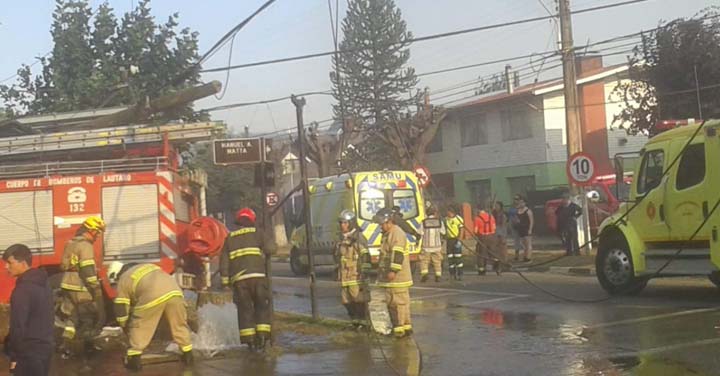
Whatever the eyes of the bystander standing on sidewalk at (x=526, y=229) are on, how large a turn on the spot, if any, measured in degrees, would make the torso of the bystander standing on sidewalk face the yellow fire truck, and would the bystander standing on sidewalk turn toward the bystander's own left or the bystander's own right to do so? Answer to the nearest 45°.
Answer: approximately 45° to the bystander's own left

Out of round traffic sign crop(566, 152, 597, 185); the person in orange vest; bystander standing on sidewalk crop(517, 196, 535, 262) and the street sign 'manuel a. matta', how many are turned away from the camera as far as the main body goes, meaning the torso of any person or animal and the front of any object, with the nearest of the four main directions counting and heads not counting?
1

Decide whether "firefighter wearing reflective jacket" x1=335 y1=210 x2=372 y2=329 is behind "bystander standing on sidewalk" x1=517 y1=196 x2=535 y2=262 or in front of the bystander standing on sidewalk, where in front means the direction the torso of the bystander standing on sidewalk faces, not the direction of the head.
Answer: in front

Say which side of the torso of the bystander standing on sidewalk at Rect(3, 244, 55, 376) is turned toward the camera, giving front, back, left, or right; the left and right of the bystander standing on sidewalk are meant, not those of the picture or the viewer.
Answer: left

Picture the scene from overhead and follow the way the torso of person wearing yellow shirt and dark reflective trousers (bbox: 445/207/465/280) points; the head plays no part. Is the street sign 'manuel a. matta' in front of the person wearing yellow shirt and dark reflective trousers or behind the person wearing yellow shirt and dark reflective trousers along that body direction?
in front

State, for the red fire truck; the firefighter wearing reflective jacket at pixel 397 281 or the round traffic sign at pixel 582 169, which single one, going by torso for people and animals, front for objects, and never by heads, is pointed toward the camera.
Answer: the round traffic sign

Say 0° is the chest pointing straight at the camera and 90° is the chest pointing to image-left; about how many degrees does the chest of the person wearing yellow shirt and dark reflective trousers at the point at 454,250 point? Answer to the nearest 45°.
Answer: approximately 45°

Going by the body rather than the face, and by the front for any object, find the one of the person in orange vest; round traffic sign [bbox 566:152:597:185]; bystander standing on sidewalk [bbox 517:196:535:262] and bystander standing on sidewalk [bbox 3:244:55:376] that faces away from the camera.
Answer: the person in orange vest

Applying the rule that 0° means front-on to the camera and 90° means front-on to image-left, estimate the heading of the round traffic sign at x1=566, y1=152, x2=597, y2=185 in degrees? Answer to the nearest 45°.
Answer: approximately 0°

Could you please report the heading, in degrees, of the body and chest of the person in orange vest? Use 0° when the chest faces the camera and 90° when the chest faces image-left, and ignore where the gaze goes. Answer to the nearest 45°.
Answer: approximately 180°

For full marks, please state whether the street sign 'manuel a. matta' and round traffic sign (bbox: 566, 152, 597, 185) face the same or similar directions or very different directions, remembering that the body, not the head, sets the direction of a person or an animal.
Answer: same or similar directions

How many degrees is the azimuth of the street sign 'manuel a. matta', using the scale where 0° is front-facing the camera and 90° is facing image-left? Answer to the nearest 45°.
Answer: approximately 0°

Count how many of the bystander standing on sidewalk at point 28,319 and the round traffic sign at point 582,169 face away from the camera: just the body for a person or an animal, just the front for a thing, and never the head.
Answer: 0
